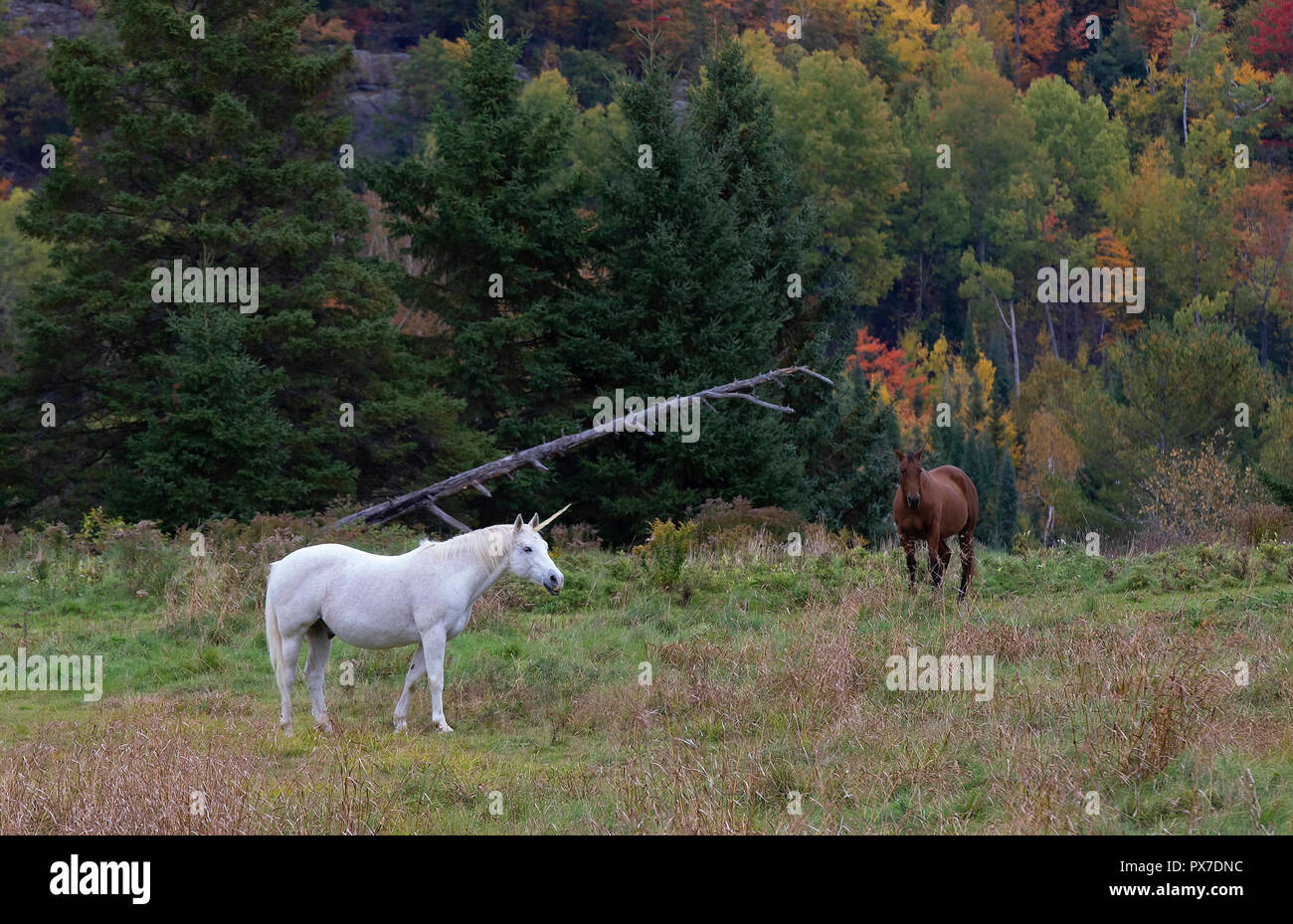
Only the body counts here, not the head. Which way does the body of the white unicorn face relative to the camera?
to the viewer's right

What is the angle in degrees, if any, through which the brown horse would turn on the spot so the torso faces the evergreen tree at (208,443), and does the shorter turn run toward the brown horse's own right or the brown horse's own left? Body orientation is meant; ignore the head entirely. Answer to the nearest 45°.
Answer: approximately 90° to the brown horse's own right

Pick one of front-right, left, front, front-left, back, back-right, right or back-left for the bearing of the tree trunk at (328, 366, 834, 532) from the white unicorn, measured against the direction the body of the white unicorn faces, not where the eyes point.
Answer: left

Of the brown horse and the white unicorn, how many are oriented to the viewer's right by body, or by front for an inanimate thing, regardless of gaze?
1

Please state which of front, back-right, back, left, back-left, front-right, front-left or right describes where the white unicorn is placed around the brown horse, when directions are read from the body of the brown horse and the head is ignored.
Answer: front

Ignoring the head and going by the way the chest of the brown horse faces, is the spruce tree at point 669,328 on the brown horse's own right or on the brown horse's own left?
on the brown horse's own right

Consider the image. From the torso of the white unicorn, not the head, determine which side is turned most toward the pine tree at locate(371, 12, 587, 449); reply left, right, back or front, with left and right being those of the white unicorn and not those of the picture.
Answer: left

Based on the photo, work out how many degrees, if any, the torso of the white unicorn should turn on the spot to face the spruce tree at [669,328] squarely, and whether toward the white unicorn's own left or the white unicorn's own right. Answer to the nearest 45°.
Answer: approximately 90° to the white unicorn's own left

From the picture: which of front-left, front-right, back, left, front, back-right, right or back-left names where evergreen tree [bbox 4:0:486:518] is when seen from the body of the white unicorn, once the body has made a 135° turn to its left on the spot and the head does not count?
front-right

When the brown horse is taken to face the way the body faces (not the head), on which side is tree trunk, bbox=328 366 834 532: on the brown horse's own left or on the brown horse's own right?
on the brown horse's own right

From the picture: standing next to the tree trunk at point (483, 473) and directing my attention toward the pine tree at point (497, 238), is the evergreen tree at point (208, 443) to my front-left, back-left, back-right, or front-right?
front-left
